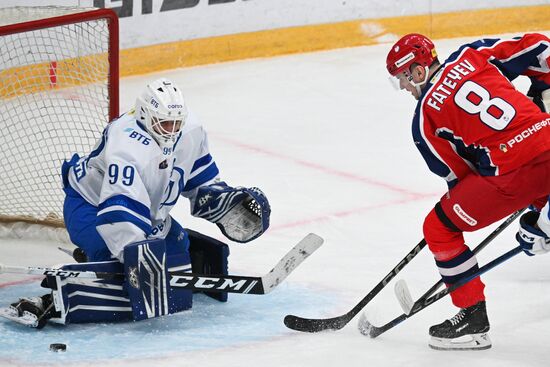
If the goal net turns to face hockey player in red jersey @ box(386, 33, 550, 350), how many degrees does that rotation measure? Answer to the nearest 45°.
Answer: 0° — it already faces them

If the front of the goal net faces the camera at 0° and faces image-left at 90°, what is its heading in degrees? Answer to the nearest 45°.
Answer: approximately 315°

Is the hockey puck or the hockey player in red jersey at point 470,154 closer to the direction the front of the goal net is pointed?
the hockey player in red jersey

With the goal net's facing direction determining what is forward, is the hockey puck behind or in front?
in front
